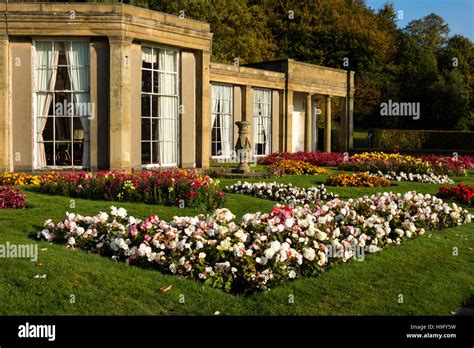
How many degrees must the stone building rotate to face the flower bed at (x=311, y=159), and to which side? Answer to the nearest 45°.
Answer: approximately 90° to its left

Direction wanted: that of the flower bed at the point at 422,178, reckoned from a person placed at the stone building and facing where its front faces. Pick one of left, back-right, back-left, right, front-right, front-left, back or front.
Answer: front-left

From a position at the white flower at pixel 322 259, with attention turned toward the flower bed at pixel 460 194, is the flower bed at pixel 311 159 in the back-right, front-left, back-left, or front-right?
front-left

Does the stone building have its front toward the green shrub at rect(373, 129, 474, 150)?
no

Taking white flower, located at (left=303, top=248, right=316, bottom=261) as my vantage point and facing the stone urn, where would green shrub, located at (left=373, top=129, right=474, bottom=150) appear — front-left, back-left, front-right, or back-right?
front-right

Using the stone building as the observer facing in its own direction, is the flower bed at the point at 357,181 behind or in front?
in front

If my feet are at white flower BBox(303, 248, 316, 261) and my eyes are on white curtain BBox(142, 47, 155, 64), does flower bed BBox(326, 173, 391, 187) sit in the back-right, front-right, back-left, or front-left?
front-right

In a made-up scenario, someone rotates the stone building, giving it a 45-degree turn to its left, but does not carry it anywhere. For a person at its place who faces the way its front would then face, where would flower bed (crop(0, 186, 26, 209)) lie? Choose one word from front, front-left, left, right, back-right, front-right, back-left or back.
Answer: right

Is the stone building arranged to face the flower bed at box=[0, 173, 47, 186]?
no

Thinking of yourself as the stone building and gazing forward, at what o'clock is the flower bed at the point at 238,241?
The flower bed is roughly at 1 o'clock from the stone building.

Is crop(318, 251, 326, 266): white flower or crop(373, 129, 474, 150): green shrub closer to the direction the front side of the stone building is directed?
the white flower

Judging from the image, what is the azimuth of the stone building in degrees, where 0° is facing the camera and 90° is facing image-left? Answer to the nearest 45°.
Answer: approximately 315°

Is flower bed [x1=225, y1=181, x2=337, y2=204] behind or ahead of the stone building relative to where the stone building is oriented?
ahead
